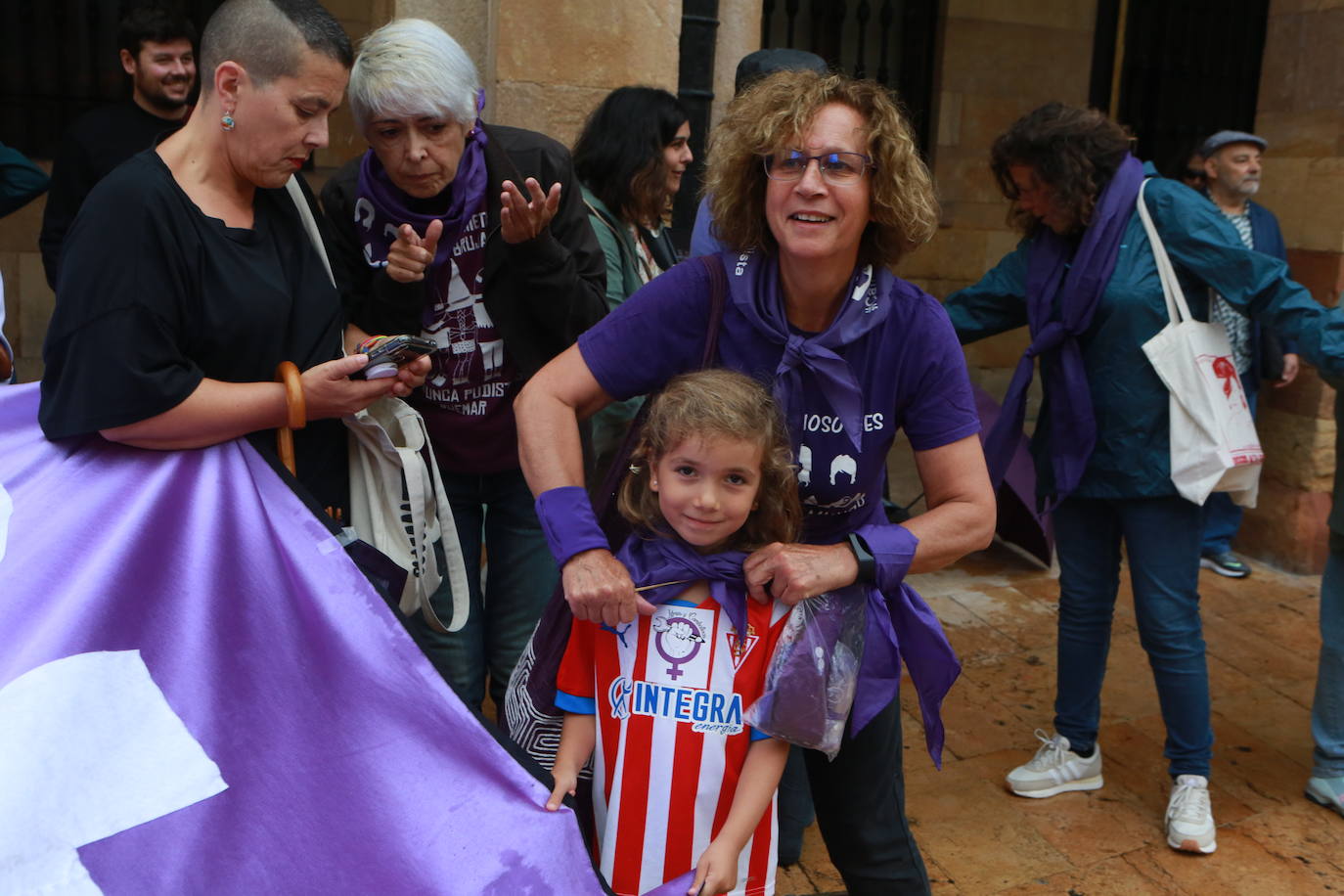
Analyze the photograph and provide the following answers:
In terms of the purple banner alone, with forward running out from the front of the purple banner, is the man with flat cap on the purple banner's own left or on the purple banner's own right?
on the purple banner's own left

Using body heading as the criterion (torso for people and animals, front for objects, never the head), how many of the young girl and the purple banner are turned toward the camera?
2

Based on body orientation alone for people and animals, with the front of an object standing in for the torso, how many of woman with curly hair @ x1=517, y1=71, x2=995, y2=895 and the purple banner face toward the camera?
2

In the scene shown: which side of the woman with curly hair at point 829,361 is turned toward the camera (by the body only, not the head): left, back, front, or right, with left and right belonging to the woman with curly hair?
front

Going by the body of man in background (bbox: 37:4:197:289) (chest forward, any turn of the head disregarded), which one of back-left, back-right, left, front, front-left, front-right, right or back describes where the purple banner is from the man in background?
front-right

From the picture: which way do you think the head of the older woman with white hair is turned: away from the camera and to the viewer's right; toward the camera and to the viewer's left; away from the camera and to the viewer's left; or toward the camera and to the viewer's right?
toward the camera and to the viewer's left

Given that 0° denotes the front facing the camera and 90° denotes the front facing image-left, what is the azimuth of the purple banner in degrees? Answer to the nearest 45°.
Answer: approximately 0°

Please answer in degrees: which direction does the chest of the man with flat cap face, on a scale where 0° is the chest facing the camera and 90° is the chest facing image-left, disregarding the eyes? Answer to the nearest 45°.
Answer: approximately 315°

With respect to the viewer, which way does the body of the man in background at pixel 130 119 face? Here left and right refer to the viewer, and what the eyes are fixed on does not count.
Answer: facing the viewer and to the right of the viewer

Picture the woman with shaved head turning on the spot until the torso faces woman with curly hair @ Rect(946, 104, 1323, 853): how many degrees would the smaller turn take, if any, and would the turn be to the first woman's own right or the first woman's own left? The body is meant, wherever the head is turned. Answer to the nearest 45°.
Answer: approximately 45° to the first woman's own left

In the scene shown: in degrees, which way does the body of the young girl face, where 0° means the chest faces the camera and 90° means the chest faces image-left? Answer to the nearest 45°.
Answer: approximately 0°

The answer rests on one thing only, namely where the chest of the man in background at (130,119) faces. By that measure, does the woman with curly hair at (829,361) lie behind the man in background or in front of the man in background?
in front

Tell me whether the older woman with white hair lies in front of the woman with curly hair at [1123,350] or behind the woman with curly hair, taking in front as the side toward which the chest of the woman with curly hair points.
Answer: in front

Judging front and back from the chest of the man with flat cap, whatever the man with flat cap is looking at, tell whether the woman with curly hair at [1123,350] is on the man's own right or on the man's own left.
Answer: on the man's own right
